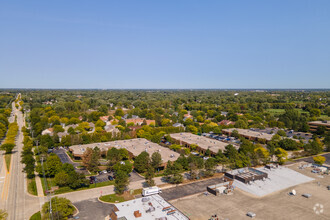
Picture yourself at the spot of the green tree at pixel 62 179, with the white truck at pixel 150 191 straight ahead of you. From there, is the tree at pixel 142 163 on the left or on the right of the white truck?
left

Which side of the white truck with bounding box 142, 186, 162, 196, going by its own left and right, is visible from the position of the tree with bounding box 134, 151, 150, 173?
left

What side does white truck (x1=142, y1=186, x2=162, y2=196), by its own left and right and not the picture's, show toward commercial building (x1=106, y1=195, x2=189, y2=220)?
right

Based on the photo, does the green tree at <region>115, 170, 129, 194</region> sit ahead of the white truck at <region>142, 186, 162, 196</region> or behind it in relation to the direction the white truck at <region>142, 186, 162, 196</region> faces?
behind

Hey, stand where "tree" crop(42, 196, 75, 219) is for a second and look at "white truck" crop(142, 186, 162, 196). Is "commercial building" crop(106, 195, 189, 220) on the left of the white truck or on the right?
right

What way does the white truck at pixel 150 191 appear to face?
to the viewer's right

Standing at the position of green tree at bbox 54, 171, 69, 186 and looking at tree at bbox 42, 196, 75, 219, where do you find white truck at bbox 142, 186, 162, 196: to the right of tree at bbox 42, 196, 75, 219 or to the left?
left

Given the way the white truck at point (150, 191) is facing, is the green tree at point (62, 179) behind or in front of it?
behind

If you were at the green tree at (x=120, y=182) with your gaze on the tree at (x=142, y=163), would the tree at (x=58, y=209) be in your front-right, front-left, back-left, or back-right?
back-left
